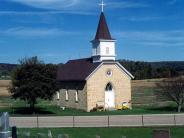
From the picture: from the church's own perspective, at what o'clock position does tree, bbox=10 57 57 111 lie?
The tree is roughly at 3 o'clock from the church.

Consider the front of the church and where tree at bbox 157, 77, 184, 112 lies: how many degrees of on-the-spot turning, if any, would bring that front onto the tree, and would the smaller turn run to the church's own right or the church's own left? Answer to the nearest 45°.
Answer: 0° — it already faces it

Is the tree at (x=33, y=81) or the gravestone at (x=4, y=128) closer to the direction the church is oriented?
the gravestone

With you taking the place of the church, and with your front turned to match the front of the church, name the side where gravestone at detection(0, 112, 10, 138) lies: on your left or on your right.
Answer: on your right

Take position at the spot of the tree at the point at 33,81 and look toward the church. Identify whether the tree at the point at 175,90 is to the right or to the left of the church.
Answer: right

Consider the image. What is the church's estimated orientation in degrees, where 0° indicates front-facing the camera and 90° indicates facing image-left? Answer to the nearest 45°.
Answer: approximately 315°
